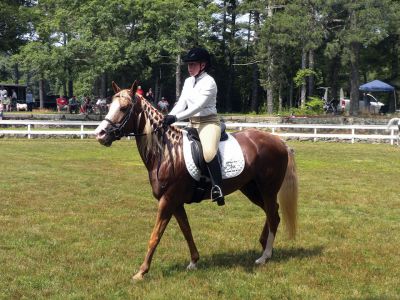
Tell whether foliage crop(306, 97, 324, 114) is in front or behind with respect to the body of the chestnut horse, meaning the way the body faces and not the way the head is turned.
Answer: behind

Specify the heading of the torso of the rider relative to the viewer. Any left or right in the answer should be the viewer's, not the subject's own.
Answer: facing the viewer and to the left of the viewer

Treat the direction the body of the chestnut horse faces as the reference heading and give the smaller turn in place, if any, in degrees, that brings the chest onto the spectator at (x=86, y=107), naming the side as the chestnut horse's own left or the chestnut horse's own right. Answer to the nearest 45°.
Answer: approximately 135° to the chestnut horse's own right

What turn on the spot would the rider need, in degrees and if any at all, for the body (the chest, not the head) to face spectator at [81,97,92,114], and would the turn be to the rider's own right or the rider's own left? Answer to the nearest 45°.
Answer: approximately 135° to the rider's own right

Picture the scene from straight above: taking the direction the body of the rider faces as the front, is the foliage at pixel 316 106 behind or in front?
behind

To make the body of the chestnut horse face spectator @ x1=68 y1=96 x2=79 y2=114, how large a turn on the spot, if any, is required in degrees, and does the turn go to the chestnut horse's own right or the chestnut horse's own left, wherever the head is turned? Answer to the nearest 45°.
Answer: approximately 135° to the chestnut horse's own right
